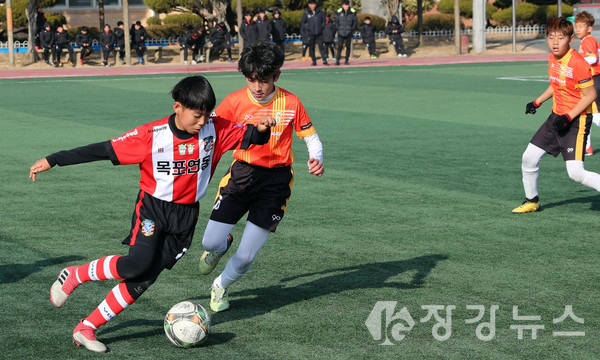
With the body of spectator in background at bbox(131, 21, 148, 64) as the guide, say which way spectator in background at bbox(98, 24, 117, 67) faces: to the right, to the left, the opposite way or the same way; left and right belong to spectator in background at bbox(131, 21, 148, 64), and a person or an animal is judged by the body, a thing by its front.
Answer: the same way

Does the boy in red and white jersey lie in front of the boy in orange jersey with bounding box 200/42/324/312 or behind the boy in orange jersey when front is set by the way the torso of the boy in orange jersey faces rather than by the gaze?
in front

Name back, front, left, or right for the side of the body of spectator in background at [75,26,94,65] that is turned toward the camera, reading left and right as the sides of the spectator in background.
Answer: front

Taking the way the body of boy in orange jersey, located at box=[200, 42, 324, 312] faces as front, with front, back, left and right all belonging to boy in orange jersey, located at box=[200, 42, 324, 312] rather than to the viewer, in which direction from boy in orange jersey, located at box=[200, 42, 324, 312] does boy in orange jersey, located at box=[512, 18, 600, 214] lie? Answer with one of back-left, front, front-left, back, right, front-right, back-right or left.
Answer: back-left

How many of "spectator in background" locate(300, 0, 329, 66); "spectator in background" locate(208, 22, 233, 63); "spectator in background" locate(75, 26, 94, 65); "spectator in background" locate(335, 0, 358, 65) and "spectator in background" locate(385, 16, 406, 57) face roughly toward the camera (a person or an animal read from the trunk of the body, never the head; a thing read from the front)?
5

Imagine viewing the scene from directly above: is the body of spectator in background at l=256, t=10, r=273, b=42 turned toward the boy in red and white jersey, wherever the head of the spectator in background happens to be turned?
yes

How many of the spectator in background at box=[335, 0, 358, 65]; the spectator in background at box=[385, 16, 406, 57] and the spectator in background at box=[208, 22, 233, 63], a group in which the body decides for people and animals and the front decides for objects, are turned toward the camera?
3

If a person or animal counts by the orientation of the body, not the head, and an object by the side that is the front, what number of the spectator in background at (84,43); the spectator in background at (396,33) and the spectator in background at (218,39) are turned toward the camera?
3

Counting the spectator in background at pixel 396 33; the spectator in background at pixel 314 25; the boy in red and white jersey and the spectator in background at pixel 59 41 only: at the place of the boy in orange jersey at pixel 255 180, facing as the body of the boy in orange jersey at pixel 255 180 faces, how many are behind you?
3

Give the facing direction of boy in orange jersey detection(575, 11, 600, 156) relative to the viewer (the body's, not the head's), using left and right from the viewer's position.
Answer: facing the viewer and to the left of the viewer

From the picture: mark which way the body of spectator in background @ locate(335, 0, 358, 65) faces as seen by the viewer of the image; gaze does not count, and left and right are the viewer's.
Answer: facing the viewer

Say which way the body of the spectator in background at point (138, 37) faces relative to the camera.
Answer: toward the camera

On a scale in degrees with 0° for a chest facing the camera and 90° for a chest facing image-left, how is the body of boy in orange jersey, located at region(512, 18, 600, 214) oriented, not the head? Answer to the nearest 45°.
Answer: approximately 45°

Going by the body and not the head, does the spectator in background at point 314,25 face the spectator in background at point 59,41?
no

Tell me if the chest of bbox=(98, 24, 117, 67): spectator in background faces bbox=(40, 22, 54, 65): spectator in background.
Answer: no

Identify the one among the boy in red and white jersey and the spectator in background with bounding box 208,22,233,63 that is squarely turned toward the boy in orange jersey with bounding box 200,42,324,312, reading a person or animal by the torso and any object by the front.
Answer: the spectator in background

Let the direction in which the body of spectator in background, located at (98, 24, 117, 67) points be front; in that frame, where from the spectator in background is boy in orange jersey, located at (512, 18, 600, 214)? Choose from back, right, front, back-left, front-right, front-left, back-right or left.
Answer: front
